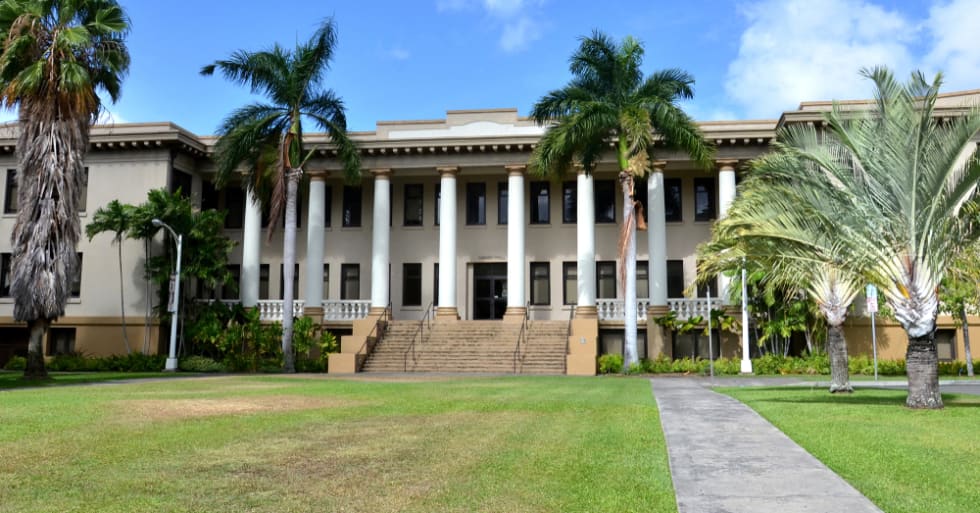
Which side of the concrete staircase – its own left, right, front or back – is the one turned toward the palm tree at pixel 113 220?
right

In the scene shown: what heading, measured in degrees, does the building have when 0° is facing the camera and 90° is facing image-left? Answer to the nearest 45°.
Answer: approximately 0°

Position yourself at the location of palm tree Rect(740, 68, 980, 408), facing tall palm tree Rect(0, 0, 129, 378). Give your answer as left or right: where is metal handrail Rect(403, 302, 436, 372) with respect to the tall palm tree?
right

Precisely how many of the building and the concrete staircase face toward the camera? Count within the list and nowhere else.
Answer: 2

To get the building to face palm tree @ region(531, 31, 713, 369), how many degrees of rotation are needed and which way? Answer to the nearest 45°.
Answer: approximately 45° to its left

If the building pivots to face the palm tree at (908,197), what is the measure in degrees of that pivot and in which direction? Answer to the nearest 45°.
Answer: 0° — it already faces it

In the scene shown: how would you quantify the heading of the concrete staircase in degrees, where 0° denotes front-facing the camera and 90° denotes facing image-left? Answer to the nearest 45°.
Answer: approximately 0°

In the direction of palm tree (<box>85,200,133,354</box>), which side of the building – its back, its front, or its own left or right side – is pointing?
right
